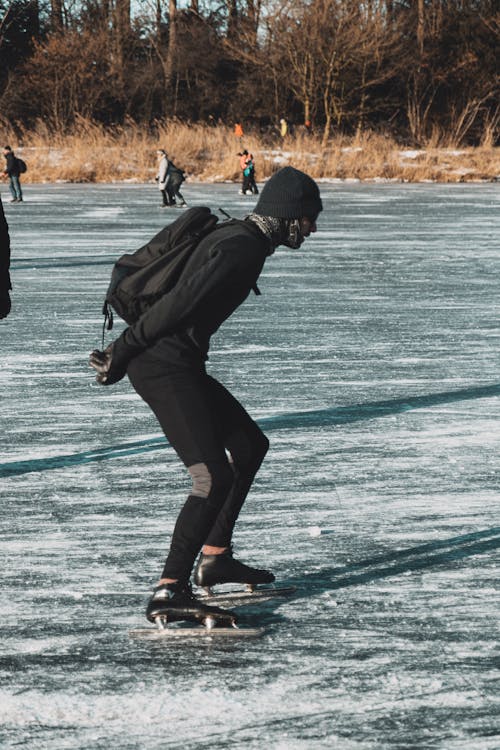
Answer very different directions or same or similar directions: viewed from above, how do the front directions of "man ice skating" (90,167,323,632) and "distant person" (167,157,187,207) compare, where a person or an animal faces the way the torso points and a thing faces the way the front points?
very different directions

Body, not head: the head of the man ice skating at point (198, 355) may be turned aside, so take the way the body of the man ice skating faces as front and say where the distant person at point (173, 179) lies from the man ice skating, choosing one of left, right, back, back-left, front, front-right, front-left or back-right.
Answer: left

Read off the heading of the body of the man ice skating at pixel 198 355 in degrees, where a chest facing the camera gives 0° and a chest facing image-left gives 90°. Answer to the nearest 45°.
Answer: approximately 270°

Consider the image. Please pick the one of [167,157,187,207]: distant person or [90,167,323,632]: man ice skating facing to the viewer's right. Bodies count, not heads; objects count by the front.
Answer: the man ice skating

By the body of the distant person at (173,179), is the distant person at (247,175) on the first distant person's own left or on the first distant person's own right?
on the first distant person's own right

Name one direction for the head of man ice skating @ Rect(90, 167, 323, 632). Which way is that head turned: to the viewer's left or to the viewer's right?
to the viewer's right

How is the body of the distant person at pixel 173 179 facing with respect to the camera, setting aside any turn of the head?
to the viewer's left

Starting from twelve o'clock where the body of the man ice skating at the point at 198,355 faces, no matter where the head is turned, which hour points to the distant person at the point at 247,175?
The distant person is roughly at 9 o'clock from the man ice skating.

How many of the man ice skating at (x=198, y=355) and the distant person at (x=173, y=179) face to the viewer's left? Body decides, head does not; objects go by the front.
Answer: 1

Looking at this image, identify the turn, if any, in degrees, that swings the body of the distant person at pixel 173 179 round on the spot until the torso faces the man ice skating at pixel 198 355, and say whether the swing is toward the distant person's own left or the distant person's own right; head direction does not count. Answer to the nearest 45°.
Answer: approximately 90° to the distant person's own left

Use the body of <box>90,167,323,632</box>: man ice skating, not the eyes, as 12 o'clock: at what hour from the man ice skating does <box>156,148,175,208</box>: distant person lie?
The distant person is roughly at 9 o'clock from the man ice skating.
